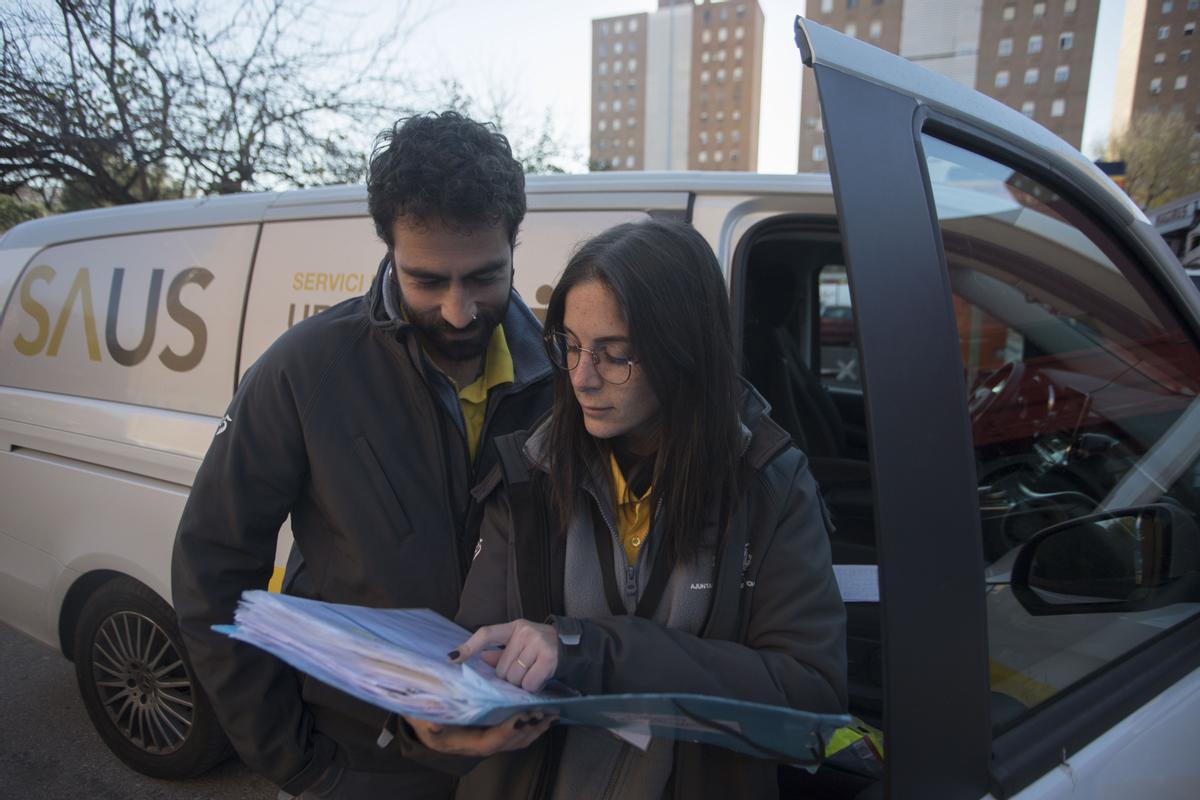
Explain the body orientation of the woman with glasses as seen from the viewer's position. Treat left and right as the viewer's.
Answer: facing the viewer and to the left of the viewer

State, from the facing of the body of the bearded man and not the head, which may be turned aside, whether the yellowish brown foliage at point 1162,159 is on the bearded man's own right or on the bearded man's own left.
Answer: on the bearded man's own left

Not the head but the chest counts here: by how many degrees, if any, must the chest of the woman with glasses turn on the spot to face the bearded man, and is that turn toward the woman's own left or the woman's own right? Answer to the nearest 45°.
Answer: approximately 45° to the woman's own right

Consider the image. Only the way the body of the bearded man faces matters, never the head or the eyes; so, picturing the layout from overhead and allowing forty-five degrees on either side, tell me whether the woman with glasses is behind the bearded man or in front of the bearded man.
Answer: in front

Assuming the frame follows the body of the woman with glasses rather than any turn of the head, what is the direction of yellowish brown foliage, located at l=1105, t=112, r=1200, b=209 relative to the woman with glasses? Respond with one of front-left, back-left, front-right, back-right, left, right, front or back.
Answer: back

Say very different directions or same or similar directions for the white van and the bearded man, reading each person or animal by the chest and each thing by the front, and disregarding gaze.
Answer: same or similar directions

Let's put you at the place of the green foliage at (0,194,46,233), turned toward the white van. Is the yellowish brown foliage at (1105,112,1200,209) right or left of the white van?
left

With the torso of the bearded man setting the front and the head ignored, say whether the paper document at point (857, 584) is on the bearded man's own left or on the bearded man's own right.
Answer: on the bearded man's own left

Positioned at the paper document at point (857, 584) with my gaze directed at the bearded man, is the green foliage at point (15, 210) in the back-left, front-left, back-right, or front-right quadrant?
front-right

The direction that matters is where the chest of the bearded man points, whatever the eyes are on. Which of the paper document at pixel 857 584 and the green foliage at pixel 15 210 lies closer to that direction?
the paper document

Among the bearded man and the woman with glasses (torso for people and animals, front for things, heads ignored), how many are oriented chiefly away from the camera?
0

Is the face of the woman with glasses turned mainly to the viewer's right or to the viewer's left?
to the viewer's left

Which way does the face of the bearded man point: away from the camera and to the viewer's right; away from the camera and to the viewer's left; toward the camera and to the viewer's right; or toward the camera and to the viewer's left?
toward the camera and to the viewer's right

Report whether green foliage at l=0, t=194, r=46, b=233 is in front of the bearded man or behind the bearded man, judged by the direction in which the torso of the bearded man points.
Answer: behind

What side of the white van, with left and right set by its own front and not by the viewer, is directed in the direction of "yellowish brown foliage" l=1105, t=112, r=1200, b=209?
left
